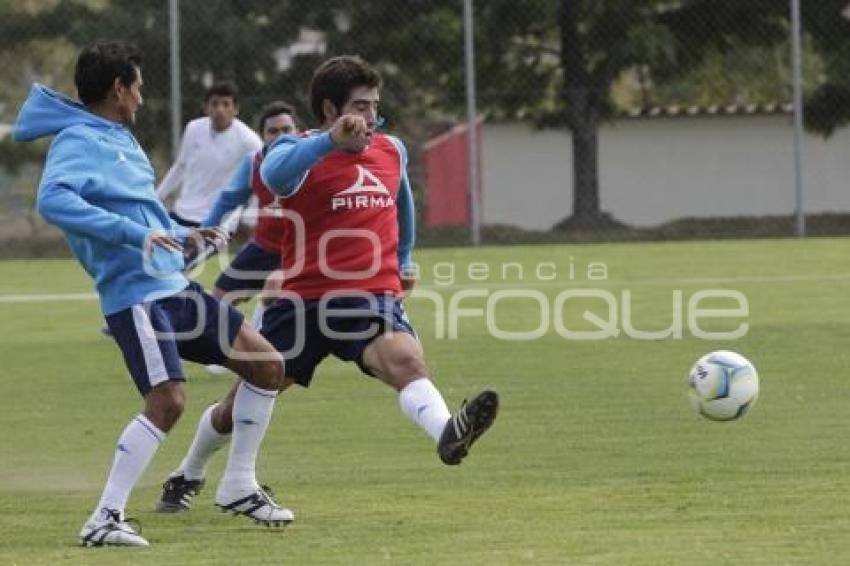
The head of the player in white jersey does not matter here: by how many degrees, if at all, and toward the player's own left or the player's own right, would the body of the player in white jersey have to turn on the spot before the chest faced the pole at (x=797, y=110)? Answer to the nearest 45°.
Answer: approximately 135° to the player's own left

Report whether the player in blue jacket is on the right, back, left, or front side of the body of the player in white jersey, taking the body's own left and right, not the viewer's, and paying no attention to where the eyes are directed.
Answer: front

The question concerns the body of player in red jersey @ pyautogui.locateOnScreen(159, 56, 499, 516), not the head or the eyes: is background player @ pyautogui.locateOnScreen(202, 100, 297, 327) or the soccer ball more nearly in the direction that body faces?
the soccer ball

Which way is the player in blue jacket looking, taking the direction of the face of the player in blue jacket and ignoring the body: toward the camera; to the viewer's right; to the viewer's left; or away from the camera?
to the viewer's right

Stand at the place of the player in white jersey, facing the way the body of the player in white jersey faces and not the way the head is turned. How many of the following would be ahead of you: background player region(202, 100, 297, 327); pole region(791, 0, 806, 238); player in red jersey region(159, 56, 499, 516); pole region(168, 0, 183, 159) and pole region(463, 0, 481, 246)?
2

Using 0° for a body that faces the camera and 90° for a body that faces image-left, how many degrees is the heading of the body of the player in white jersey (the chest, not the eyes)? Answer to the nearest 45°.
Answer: approximately 0°

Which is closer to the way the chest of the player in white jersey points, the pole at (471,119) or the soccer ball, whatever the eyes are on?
the soccer ball

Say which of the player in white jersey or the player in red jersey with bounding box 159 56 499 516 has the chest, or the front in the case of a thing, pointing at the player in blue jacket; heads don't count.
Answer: the player in white jersey

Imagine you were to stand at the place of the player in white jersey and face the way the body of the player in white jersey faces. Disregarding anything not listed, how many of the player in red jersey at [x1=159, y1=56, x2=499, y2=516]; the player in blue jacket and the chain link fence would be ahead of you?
2
